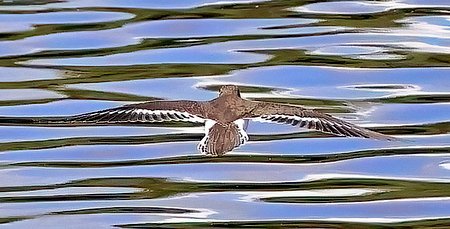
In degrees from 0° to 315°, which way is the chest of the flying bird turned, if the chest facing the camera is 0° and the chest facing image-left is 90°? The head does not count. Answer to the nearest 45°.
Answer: approximately 180°
